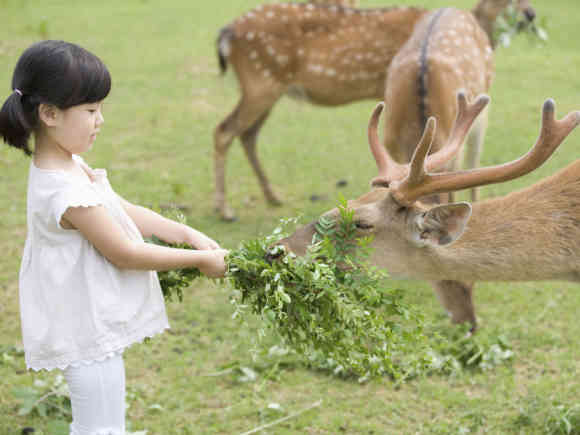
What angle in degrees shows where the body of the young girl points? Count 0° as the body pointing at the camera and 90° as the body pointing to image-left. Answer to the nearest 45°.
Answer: approximately 270°

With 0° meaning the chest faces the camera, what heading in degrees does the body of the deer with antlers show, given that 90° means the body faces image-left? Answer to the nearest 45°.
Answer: approximately 90°

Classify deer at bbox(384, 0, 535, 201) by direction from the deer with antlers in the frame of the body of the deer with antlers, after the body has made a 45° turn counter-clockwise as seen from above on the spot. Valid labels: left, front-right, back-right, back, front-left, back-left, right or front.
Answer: back-right

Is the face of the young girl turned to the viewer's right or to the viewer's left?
to the viewer's right

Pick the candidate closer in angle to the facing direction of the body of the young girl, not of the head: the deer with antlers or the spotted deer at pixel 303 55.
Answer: the deer with antlers

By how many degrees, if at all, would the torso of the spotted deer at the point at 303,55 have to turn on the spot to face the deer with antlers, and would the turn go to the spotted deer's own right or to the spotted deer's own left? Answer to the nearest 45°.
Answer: approximately 90° to the spotted deer's own right

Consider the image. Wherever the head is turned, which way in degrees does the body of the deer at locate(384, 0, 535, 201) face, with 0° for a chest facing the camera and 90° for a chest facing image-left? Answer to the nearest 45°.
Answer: approximately 225°

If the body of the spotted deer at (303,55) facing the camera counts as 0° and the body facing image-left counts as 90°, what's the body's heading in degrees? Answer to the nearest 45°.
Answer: approximately 270°

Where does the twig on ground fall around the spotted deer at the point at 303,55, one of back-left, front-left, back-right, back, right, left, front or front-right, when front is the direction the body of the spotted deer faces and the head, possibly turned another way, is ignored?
right

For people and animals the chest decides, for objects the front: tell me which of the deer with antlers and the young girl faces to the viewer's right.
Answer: the young girl
